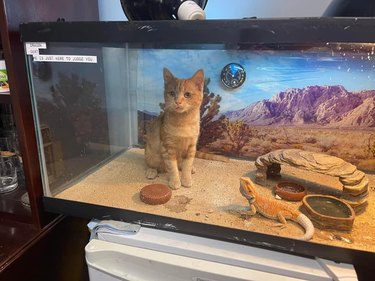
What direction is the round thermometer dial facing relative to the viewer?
toward the camera

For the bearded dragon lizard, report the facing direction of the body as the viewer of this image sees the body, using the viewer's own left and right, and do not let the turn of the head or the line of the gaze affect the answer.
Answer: facing away from the viewer and to the left of the viewer

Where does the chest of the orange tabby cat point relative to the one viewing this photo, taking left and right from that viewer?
facing the viewer and to the right of the viewer

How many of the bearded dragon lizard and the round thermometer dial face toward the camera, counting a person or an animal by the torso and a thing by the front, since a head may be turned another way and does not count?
1

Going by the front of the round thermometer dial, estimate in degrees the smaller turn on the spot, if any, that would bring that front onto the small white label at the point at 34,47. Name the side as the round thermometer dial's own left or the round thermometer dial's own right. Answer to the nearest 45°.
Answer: approximately 45° to the round thermometer dial's own right

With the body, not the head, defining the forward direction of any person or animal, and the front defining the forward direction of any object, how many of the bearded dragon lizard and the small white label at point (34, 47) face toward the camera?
1

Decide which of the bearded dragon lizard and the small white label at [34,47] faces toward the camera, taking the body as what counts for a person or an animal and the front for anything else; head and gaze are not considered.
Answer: the small white label

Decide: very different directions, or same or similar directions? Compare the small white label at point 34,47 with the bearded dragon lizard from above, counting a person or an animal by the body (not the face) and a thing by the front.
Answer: very different directions

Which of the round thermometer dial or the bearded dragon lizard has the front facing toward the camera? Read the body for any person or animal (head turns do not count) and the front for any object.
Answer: the round thermometer dial

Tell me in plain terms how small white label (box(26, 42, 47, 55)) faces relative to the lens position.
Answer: facing the viewer
